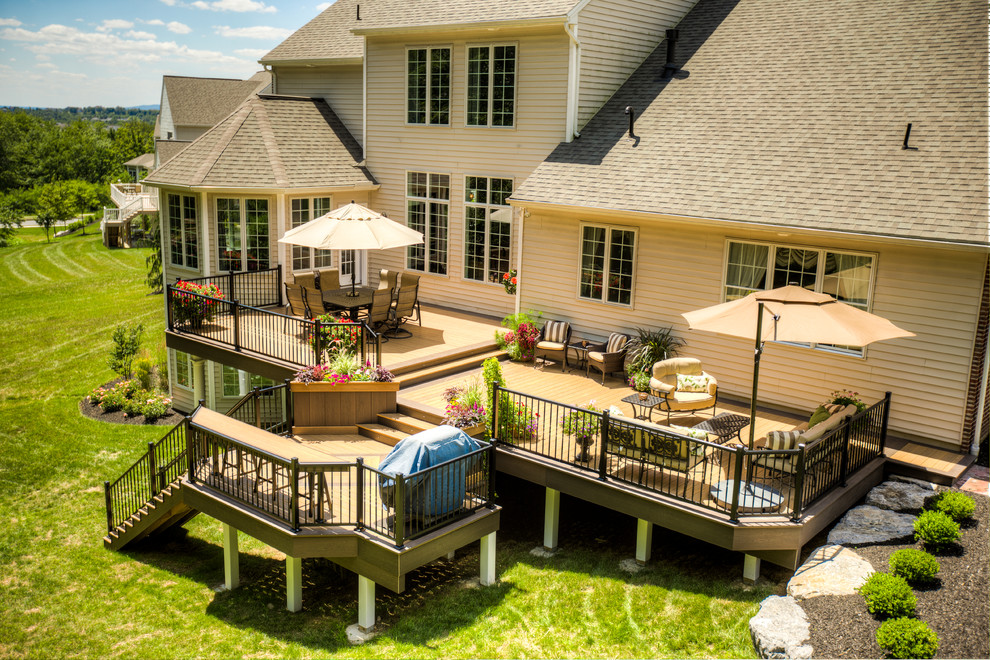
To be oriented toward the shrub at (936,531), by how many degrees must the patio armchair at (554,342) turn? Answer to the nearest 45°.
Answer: approximately 90° to its left

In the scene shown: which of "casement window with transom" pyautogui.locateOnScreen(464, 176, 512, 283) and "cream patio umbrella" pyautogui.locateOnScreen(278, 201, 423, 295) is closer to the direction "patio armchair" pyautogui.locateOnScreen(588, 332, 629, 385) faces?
the cream patio umbrella

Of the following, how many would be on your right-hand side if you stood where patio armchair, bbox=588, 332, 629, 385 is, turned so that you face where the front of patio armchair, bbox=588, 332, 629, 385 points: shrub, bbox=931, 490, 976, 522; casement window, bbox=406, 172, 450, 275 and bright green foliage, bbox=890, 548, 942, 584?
1

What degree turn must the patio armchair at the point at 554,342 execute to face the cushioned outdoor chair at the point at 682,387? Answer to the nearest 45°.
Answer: approximately 90° to its left

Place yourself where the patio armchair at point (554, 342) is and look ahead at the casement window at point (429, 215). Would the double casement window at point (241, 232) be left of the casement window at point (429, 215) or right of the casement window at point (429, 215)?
left

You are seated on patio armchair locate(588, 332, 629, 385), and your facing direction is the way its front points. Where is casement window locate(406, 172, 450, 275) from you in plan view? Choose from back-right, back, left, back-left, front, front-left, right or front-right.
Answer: right

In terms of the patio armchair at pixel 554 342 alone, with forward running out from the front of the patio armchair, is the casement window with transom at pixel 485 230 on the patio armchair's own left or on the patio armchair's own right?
on the patio armchair's own right

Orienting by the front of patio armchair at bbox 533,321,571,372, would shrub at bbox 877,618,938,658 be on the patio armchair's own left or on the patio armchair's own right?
on the patio armchair's own left

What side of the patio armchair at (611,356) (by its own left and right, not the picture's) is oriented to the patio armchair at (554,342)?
right

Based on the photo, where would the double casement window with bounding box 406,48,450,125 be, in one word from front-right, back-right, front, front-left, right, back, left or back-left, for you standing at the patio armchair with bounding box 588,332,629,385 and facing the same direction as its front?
right

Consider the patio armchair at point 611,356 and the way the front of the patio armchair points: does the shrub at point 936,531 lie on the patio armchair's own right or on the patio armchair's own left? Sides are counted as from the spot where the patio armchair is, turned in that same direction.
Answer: on the patio armchair's own left

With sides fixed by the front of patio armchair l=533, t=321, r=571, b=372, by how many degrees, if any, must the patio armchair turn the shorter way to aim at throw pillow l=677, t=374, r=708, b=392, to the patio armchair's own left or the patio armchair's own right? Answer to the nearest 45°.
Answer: approximately 90° to the patio armchair's own left

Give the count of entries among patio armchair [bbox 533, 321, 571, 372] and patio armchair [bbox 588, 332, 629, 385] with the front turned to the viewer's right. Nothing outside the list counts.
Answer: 0

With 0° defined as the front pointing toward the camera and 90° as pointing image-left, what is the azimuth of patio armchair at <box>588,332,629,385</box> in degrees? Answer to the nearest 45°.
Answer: approximately 45°
